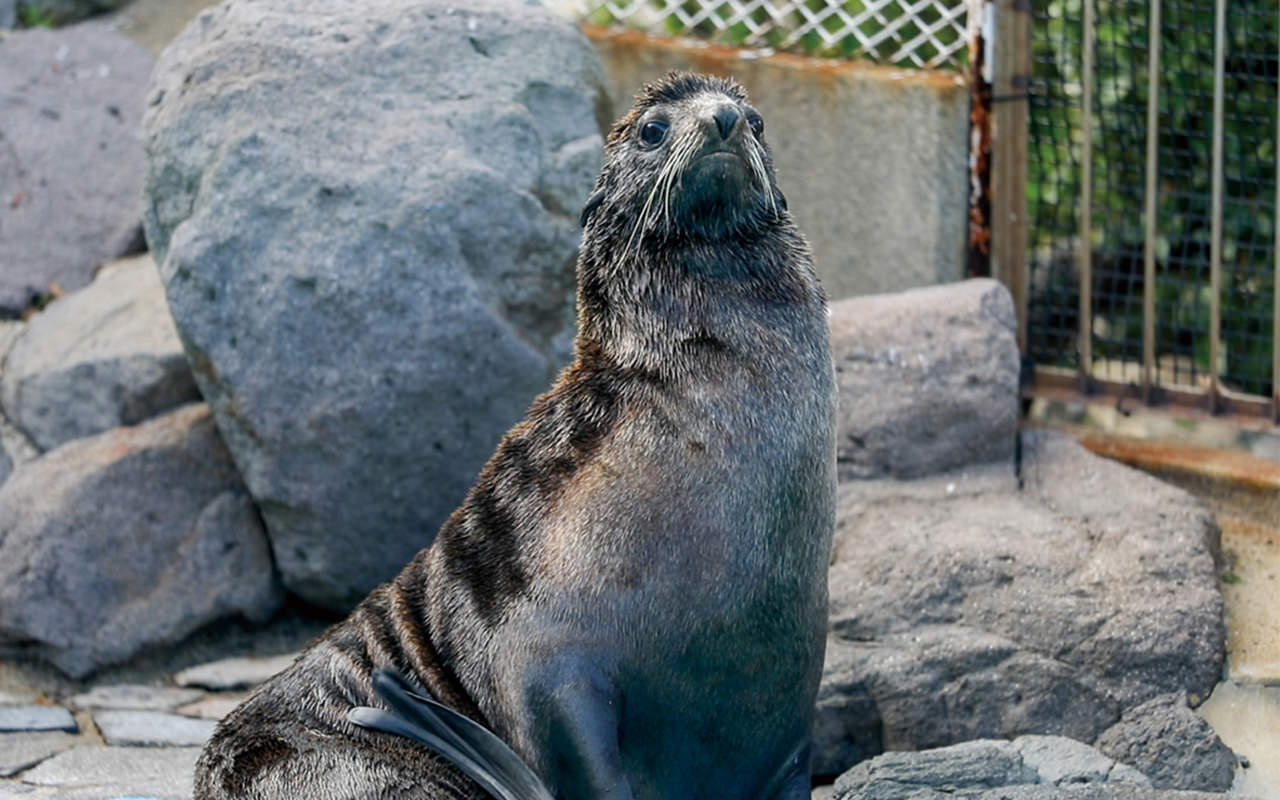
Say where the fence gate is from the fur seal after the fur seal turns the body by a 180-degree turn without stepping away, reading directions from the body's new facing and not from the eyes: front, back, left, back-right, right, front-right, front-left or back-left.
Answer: right

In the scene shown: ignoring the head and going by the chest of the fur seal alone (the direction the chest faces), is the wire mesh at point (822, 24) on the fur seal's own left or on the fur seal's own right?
on the fur seal's own left

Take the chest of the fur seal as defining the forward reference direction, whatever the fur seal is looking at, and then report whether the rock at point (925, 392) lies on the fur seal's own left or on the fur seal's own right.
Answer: on the fur seal's own left

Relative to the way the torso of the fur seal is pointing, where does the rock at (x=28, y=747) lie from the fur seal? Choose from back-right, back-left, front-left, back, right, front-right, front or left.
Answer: back

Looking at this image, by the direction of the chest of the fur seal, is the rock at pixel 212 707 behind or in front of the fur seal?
behind

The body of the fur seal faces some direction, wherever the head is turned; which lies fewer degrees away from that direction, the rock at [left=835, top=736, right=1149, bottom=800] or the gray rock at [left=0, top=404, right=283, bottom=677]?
the rock

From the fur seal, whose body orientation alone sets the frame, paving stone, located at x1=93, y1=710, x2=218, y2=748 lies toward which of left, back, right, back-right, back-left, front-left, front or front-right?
back

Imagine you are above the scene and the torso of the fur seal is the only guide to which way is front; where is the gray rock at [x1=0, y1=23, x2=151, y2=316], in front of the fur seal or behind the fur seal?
behind

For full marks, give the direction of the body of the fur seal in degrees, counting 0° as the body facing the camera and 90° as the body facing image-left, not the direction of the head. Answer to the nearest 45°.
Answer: approximately 315°
